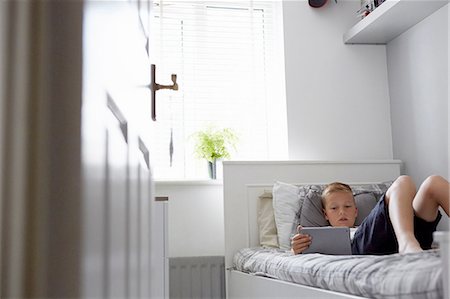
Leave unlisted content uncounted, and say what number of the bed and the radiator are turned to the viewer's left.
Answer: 0

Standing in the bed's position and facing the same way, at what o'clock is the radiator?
The radiator is roughly at 6 o'clock from the bed.

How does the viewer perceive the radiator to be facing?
facing the viewer

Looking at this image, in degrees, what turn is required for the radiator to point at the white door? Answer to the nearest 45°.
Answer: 0° — it already faces it

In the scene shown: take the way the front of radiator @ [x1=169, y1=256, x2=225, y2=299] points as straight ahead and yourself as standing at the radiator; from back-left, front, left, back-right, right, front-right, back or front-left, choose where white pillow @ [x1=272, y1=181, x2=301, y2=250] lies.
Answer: front-left

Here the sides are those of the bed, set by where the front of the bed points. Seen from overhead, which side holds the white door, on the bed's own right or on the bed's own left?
on the bed's own right

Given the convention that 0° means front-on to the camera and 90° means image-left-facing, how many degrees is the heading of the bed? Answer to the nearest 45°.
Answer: approximately 315°
